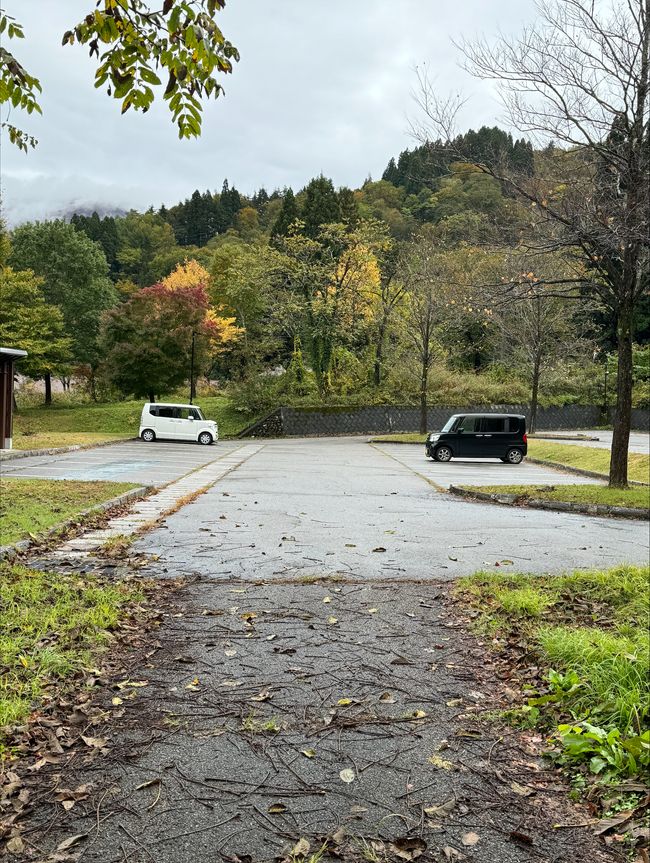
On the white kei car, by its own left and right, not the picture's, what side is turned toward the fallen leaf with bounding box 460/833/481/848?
right

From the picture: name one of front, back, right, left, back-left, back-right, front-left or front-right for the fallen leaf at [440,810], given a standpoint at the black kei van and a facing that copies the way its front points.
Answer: left

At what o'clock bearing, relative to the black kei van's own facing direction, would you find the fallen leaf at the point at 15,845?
The fallen leaf is roughly at 9 o'clock from the black kei van.

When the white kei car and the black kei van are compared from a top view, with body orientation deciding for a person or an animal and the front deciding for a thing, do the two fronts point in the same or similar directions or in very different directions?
very different directions

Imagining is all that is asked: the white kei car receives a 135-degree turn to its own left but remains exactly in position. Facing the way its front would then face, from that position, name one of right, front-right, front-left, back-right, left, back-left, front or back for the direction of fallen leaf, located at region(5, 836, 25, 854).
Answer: back-left

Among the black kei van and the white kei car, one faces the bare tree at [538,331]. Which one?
the white kei car

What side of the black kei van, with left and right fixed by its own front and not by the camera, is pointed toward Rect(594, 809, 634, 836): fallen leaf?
left

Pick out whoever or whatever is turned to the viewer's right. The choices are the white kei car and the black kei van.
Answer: the white kei car

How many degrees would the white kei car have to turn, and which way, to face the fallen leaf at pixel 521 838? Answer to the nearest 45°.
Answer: approximately 90° to its right

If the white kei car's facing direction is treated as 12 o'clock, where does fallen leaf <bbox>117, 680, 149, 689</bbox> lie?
The fallen leaf is roughly at 3 o'clock from the white kei car.

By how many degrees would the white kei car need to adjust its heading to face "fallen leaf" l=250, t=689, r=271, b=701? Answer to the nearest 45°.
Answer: approximately 90° to its right

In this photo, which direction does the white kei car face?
to the viewer's right

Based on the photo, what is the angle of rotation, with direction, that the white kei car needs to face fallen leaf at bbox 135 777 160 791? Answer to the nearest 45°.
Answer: approximately 90° to its right

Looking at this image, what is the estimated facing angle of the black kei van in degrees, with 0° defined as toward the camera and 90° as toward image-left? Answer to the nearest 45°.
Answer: approximately 90°

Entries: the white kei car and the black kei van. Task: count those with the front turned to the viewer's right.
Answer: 1
